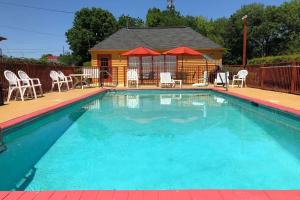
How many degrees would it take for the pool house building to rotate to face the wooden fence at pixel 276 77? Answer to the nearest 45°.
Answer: approximately 45° to its left

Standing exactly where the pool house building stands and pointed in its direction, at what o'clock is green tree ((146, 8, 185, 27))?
The green tree is roughly at 6 o'clock from the pool house building.

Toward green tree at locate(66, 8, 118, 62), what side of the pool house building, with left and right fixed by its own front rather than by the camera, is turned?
back

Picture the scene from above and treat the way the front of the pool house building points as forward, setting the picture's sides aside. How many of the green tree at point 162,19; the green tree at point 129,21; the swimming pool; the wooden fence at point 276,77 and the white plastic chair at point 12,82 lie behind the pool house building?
2

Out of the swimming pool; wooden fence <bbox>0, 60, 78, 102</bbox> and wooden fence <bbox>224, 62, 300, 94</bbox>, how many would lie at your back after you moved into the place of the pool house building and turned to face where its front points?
0

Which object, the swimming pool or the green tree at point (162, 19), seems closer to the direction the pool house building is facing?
the swimming pool

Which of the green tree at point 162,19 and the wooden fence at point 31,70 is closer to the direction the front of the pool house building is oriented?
the wooden fence

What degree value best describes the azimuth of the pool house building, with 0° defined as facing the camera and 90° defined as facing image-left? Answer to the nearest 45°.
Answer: approximately 0°

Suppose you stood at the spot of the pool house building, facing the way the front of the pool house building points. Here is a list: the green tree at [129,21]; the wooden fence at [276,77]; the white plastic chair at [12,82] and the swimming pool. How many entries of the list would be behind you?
1

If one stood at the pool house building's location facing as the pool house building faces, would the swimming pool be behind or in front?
in front

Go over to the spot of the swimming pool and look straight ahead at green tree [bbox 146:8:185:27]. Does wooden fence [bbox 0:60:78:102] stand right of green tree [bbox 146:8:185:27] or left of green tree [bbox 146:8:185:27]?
left

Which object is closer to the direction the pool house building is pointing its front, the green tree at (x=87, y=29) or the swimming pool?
the swimming pool

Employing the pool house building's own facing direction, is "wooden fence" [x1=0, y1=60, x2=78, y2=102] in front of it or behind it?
in front

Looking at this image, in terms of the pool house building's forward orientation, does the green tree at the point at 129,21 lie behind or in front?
behind
